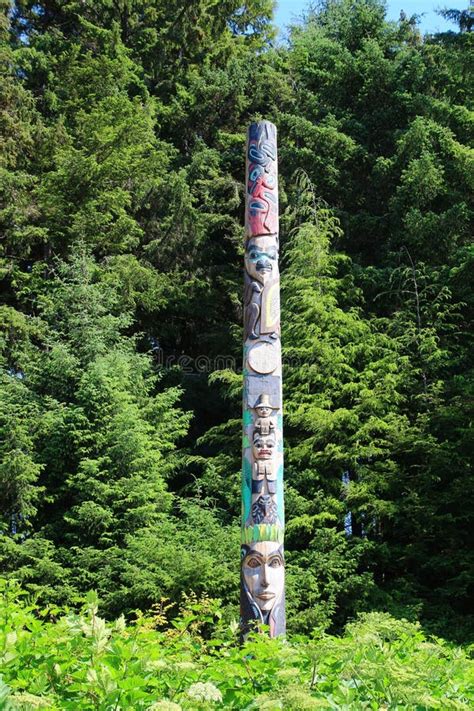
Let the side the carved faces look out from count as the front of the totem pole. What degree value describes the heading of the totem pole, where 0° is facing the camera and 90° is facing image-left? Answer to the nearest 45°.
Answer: approximately 0°
